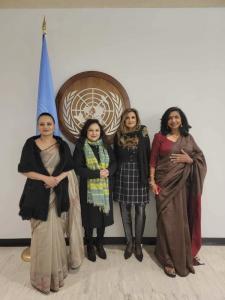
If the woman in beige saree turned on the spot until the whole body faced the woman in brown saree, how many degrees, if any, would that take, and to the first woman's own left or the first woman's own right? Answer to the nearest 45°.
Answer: approximately 90° to the first woman's own left

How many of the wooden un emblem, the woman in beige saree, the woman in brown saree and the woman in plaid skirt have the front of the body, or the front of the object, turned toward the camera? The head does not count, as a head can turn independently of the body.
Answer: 4

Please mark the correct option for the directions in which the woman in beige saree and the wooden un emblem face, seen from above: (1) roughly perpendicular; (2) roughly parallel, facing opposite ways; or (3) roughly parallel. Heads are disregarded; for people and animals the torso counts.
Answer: roughly parallel

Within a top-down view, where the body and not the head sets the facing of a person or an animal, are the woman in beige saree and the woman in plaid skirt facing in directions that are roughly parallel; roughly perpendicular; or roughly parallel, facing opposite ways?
roughly parallel

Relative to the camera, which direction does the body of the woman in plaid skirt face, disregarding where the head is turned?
toward the camera

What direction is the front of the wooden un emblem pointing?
toward the camera

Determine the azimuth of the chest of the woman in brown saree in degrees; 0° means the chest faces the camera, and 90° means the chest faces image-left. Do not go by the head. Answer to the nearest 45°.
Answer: approximately 0°

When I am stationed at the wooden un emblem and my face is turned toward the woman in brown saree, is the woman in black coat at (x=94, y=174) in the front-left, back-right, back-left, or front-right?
front-right

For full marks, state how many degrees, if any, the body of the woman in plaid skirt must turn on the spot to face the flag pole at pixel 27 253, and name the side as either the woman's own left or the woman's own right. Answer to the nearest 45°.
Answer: approximately 90° to the woman's own right

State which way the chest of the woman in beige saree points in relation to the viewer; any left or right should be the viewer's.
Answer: facing the viewer

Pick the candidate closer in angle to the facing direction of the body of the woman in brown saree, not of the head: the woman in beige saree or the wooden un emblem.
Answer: the woman in beige saree
